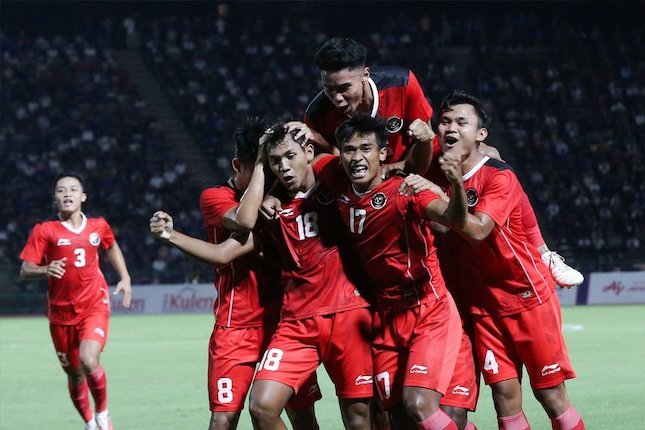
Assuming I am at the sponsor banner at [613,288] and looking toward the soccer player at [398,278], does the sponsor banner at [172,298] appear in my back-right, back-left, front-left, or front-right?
front-right

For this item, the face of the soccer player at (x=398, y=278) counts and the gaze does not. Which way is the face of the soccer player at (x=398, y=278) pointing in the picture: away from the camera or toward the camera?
toward the camera

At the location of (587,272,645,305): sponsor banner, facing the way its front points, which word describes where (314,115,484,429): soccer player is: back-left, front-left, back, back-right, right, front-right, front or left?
front

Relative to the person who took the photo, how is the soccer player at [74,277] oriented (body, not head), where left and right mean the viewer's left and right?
facing the viewer

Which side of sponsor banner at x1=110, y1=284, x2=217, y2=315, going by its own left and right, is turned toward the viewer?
front

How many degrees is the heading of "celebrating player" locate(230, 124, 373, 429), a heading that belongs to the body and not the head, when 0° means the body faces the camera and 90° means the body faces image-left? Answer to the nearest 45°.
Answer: approximately 0°

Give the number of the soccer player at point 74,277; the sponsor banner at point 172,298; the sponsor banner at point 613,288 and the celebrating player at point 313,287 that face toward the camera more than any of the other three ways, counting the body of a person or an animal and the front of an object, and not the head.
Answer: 4

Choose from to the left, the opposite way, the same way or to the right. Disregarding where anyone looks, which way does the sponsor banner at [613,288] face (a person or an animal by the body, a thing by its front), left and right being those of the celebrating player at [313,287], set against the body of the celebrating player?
the same way

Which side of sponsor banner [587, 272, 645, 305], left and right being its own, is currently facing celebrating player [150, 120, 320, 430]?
front

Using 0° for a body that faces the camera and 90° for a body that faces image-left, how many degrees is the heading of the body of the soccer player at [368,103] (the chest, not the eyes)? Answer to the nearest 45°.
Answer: approximately 45°

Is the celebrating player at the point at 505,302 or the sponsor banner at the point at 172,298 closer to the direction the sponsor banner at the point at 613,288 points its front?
the celebrating player

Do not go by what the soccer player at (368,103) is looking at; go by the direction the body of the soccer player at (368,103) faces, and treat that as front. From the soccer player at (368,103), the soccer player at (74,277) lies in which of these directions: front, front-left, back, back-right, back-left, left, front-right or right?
right

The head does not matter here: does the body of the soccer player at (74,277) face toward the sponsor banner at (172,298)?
no

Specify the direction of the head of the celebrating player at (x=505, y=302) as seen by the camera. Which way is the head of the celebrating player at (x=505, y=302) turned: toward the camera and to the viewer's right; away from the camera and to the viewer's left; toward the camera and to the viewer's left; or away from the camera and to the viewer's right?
toward the camera and to the viewer's left

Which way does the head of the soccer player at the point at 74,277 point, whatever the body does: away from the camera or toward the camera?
toward the camera

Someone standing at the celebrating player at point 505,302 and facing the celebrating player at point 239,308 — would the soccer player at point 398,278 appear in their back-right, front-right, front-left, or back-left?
front-left

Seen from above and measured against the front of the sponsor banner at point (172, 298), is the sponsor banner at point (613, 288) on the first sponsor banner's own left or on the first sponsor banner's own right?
on the first sponsor banner's own left

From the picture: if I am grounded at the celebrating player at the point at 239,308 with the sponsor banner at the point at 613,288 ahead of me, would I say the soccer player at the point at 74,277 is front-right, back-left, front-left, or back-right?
front-left

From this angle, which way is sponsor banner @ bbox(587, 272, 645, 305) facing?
toward the camera
